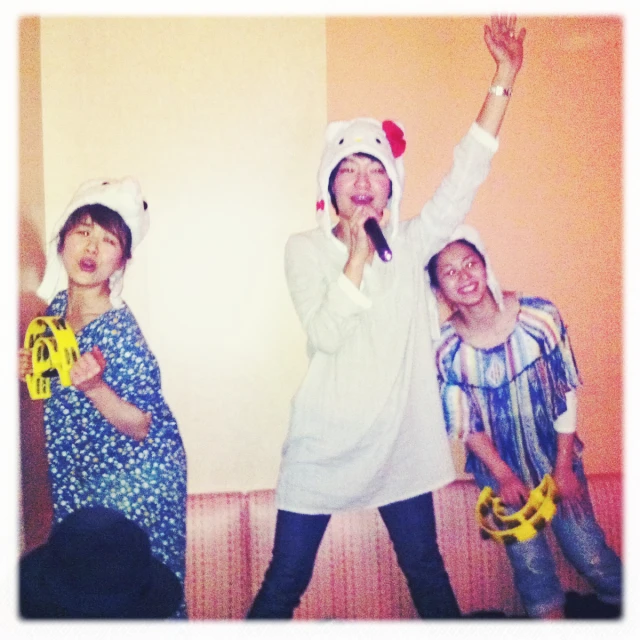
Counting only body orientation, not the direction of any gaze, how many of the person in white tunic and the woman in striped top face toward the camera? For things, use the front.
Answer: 2

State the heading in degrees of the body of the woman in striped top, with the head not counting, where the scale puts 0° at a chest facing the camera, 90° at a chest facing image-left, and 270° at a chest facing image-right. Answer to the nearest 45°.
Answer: approximately 0°

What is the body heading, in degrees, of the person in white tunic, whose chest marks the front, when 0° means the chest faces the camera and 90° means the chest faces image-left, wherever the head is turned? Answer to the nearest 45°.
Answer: approximately 0°
